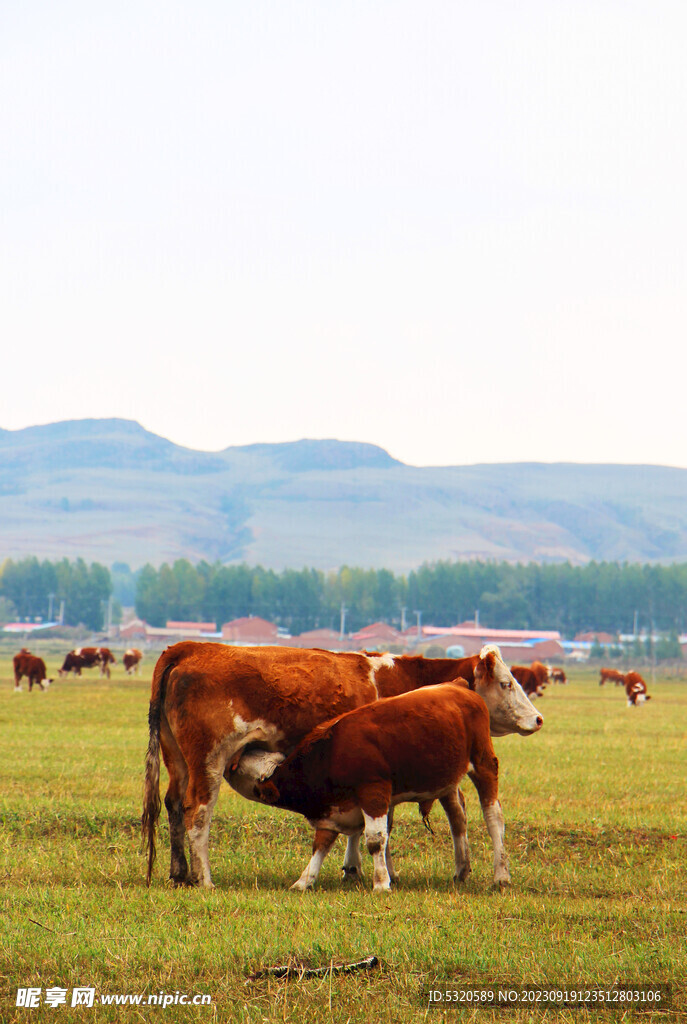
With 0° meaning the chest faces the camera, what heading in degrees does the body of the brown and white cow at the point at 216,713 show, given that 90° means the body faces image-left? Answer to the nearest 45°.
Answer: approximately 270°

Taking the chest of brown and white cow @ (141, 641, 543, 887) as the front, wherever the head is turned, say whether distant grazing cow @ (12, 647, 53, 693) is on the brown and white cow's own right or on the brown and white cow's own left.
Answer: on the brown and white cow's own left
